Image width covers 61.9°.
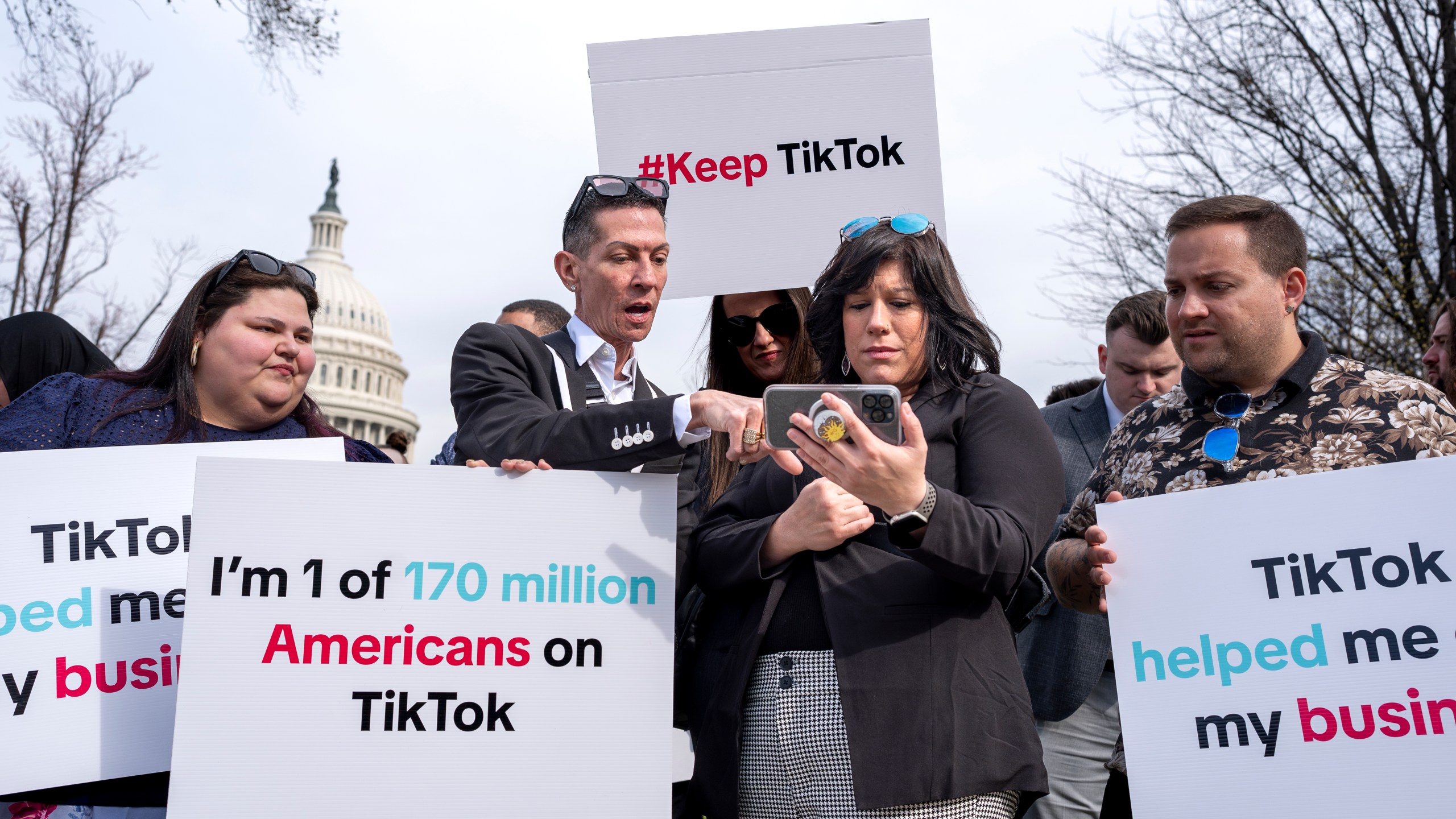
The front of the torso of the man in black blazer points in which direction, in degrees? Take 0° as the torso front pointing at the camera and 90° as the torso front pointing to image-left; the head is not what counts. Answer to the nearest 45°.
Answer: approximately 315°

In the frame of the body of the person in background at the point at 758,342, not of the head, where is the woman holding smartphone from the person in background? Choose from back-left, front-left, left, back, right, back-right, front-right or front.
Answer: front

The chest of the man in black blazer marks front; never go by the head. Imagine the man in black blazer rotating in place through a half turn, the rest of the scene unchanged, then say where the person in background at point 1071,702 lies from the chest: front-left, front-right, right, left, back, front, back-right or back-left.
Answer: right

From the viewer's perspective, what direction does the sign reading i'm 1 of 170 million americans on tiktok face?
toward the camera

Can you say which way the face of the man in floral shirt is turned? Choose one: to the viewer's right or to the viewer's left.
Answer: to the viewer's left

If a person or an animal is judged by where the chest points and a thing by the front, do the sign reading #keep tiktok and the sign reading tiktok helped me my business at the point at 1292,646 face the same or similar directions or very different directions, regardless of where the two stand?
same or similar directions

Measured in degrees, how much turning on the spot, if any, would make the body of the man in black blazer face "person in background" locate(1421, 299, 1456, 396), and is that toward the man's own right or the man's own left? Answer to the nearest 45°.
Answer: approximately 45° to the man's own left

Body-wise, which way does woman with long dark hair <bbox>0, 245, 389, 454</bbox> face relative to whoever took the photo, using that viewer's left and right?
facing the viewer and to the right of the viewer

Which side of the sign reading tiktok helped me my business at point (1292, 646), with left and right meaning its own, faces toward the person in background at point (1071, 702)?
back

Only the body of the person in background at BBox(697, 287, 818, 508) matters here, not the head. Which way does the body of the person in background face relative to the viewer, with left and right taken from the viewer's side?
facing the viewer

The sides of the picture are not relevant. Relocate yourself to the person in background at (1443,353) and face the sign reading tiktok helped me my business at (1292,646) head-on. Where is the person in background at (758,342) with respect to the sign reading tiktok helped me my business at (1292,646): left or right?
right

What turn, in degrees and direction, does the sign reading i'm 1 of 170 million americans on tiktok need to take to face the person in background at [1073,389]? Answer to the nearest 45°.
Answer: approximately 135° to its left
